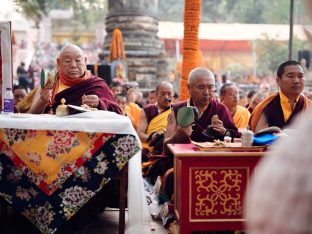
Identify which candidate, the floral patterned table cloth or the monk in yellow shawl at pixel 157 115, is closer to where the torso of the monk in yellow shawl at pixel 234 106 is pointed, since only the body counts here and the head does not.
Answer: the floral patterned table cloth

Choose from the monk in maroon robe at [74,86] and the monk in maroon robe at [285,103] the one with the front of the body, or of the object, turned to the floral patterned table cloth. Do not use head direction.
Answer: the monk in maroon robe at [74,86]

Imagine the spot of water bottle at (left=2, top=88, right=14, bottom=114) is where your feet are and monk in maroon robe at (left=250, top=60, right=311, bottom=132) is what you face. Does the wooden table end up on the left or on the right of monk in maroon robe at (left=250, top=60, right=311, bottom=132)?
right

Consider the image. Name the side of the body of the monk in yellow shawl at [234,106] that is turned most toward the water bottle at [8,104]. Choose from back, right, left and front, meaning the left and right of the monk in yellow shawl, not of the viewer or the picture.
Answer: right

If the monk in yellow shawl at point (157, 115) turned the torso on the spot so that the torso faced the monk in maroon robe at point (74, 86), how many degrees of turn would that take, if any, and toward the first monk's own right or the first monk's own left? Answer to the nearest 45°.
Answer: approximately 45° to the first monk's own right

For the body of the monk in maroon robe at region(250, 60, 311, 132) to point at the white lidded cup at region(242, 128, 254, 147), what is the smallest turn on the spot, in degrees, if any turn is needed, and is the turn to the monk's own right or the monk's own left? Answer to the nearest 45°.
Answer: approximately 45° to the monk's own right

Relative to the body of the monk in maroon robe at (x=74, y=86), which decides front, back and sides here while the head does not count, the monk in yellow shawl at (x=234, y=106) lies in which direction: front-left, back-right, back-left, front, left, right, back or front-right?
back-left

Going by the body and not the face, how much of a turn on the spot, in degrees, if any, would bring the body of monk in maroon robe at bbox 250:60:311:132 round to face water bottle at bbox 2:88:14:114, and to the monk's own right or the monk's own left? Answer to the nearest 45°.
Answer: approximately 90° to the monk's own right

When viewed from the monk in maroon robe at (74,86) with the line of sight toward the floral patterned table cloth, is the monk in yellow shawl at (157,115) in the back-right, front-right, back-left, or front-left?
back-left
